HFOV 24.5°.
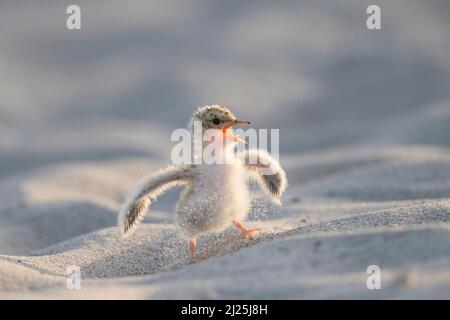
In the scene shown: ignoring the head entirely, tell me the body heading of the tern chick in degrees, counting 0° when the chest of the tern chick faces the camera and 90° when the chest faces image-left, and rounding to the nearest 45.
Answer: approximately 315°
